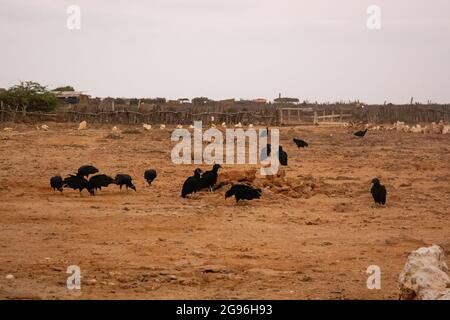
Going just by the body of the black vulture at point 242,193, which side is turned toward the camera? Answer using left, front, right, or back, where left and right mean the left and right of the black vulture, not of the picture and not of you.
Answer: left

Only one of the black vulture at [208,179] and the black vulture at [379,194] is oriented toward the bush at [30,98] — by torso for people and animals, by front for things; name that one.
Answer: the black vulture at [379,194]

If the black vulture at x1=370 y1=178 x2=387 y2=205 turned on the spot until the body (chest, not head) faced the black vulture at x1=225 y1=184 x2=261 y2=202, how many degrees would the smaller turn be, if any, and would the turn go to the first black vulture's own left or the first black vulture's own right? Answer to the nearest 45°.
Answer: approximately 45° to the first black vulture's own left

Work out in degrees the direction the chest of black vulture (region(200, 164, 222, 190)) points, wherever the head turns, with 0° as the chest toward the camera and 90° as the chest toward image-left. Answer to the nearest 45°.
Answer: approximately 270°

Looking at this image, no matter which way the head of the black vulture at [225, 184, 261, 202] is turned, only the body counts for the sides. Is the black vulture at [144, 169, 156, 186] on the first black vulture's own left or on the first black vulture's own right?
on the first black vulture's own right

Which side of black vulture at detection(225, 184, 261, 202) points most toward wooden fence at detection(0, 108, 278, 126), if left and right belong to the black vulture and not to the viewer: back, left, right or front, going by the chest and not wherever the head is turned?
right

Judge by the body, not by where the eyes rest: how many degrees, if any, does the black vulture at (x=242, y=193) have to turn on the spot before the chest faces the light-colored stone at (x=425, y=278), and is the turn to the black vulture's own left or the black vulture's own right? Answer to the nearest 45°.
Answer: approximately 90° to the black vulture's own left
